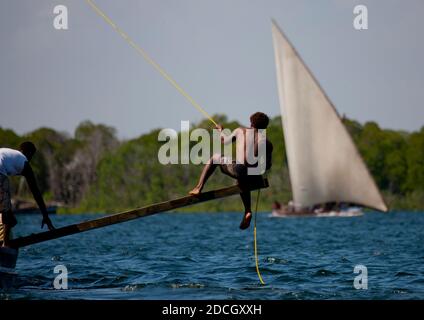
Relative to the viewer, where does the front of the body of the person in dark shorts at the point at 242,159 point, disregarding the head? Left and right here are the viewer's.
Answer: facing away from the viewer and to the left of the viewer
